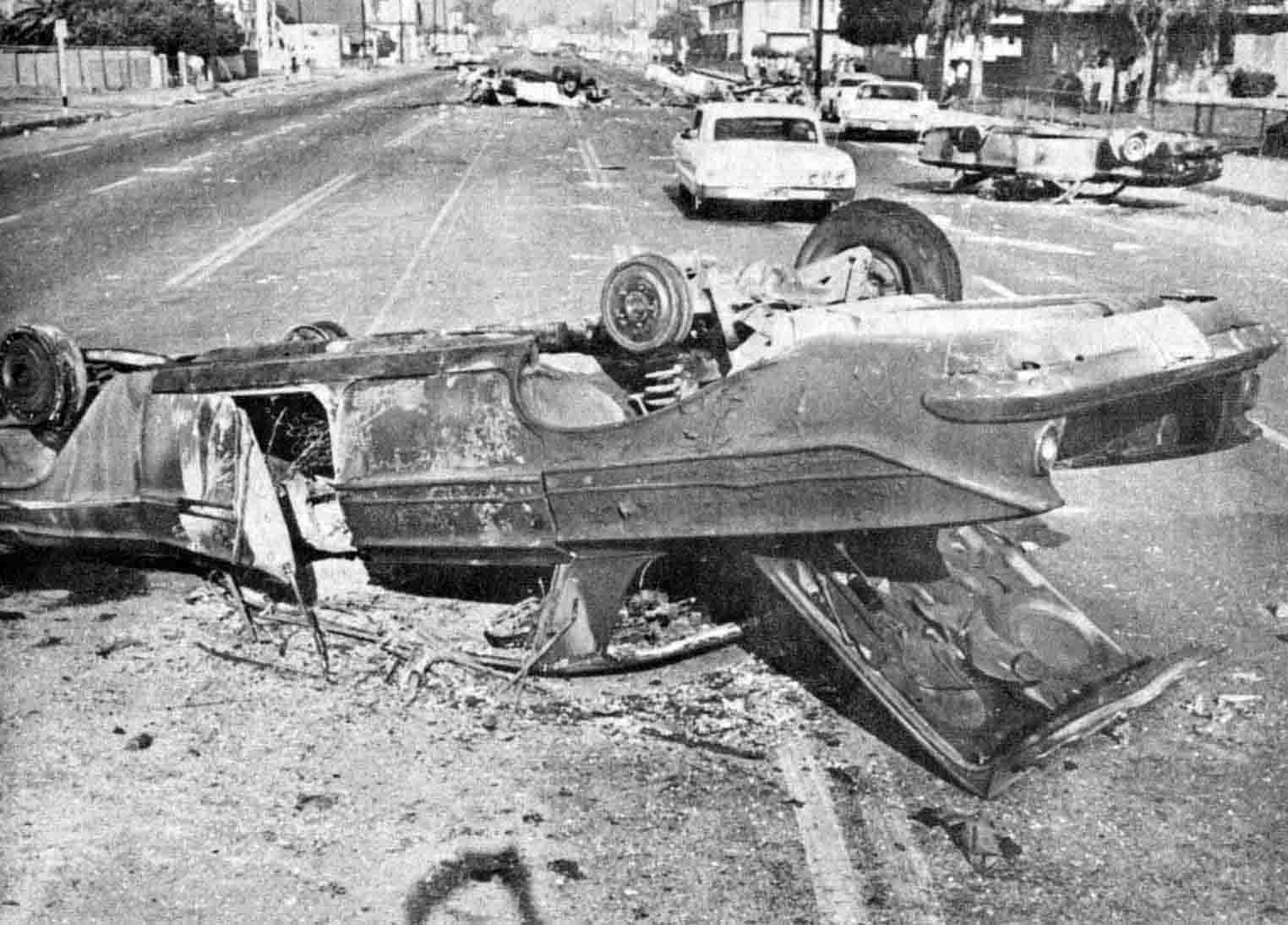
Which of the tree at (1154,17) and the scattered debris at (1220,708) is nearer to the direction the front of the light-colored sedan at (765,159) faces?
the tree

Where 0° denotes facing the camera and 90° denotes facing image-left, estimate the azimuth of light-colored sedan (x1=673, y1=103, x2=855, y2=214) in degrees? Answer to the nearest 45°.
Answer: approximately 180°

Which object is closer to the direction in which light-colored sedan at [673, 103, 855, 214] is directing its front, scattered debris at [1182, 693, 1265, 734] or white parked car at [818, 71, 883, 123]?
the white parked car

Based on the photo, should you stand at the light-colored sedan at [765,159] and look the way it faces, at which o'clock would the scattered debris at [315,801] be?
The scattered debris is roughly at 6 o'clock from the light-colored sedan.

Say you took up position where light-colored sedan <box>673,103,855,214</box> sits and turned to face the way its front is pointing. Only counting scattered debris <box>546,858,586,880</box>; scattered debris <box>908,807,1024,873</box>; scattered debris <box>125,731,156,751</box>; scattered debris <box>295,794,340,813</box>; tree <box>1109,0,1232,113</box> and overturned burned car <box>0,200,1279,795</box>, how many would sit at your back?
5

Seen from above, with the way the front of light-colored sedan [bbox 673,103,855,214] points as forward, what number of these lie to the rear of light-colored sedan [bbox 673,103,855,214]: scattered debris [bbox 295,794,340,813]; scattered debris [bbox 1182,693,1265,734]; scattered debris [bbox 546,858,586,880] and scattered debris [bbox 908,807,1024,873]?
4

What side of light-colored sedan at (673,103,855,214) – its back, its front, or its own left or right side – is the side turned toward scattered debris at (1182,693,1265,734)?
back

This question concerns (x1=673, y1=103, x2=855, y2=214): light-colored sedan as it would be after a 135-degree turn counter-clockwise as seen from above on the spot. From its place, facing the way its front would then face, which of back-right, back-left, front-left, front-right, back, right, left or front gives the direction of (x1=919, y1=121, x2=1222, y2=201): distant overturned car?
back

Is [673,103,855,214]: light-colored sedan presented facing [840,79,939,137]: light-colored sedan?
yes

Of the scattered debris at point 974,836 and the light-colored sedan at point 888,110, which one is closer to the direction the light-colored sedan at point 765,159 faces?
the light-colored sedan

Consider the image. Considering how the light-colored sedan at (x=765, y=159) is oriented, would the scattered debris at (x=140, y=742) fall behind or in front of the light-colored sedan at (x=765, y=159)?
behind

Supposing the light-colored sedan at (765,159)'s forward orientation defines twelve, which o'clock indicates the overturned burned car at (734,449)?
The overturned burned car is roughly at 6 o'clock from the light-colored sedan.

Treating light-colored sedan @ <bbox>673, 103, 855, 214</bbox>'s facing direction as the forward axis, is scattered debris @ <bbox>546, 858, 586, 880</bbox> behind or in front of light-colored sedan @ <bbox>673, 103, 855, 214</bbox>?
behind

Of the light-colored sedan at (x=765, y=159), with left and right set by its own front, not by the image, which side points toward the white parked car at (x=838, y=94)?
front

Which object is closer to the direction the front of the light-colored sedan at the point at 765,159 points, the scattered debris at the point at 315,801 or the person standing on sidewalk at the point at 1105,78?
the person standing on sidewalk

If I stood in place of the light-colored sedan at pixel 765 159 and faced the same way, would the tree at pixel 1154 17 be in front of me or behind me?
in front

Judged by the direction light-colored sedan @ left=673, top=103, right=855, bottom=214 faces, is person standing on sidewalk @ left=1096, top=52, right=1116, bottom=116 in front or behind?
in front
